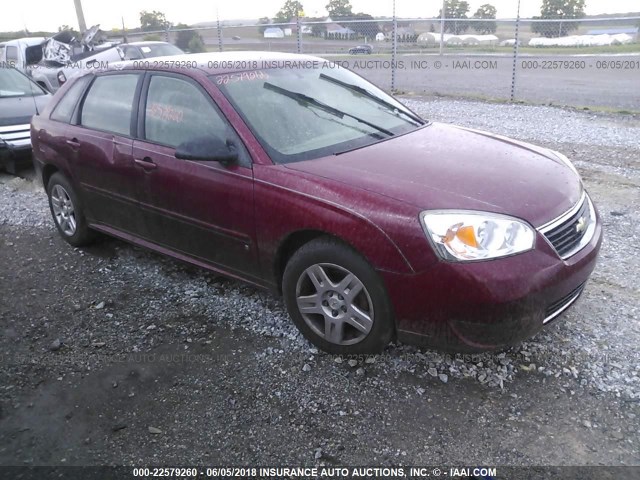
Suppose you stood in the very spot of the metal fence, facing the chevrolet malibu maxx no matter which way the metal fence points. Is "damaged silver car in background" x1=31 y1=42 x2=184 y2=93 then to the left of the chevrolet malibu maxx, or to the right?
right

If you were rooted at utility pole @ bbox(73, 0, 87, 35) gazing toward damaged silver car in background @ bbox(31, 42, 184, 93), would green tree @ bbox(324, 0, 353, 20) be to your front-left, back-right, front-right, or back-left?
back-left

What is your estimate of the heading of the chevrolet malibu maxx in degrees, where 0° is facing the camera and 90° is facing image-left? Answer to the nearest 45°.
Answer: approximately 315°

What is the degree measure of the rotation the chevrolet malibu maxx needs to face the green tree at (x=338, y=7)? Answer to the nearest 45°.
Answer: approximately 135° to its left

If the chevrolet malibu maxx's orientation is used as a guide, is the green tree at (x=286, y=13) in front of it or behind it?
behind

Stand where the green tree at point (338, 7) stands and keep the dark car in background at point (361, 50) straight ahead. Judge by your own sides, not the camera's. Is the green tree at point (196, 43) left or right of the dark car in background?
right

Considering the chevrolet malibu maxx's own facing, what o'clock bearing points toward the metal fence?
The metal fence is roughly at 8 o'clock from the chevrolet malibu maxx.

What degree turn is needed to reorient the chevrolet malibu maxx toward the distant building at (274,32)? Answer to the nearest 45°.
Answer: approximately 135° to its left
